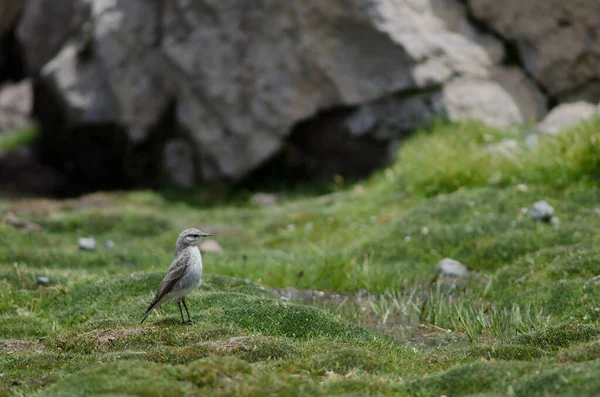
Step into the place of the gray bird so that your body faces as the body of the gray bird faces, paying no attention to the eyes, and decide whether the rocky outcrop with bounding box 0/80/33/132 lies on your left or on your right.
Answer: on your left

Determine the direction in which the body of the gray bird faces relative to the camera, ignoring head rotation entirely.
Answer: to the viewer's right

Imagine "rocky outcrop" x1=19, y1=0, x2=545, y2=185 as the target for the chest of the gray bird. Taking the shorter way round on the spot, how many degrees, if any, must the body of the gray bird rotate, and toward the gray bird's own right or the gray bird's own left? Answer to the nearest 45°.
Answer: approximately 90° to the gray bird's own left

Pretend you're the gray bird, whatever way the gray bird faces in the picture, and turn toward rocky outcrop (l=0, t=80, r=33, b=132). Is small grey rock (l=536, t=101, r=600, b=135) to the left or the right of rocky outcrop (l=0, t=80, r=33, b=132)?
right

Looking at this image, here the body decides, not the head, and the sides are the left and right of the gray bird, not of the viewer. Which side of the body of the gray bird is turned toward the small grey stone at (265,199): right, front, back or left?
left

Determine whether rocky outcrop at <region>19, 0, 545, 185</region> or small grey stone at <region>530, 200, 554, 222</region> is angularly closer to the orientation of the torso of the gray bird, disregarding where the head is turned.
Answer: the small grey stone

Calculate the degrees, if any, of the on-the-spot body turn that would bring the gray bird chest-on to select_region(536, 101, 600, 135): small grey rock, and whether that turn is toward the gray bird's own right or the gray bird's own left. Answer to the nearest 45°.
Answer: approximately 45° to the gray bird's own left
